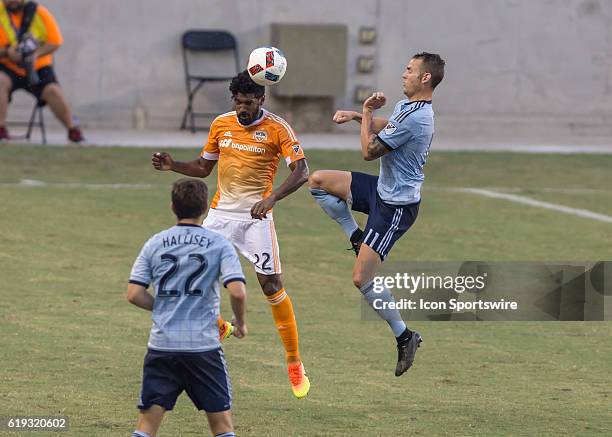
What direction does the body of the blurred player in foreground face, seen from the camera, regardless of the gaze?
away from the camera

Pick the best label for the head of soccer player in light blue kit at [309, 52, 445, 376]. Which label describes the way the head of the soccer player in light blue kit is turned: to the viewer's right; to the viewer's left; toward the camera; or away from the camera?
to the viewer's left

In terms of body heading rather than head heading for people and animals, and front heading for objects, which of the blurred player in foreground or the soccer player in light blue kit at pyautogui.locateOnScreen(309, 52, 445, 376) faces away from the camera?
the blurred player in foreground

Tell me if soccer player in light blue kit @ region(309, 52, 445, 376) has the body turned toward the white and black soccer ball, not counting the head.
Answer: yes

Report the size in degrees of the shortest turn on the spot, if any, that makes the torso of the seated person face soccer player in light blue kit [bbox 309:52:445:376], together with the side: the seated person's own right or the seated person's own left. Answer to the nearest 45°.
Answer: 0° — they already face them

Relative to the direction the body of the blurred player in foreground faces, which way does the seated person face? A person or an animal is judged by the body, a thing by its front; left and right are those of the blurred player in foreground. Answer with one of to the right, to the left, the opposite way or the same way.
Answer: the opposite way

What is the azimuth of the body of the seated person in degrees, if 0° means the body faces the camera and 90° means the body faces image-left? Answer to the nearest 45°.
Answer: approximately 0°

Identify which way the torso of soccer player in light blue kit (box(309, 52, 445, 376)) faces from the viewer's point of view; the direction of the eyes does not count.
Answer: to the viewer's left

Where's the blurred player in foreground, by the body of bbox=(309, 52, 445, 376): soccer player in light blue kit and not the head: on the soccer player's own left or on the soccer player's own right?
on the soccer player's own left

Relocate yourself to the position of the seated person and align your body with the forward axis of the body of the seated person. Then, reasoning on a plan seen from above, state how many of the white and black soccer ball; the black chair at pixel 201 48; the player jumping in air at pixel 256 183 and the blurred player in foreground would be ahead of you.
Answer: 3

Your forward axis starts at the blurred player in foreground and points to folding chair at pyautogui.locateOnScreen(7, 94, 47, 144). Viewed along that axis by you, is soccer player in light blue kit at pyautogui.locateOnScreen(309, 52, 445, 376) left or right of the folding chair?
right

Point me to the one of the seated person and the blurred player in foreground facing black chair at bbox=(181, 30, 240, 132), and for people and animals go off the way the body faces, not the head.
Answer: the blurred player in foreground

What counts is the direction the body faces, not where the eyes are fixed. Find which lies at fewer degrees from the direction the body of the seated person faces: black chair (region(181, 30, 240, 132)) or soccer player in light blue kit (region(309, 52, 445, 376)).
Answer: the soccer player in light blue kit

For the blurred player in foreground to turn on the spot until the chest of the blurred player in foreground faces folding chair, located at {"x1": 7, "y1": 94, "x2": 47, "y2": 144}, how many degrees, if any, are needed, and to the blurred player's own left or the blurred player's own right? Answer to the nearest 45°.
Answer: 0° — they already face it

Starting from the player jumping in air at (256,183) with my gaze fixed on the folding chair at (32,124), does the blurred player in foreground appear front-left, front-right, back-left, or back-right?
back-left
